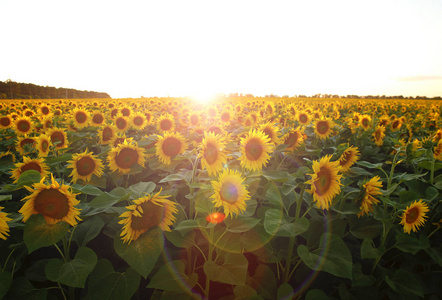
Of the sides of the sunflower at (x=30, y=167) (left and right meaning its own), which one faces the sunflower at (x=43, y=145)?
back

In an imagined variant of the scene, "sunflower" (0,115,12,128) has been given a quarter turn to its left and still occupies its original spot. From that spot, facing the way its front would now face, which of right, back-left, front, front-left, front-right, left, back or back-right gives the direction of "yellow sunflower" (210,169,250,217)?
right

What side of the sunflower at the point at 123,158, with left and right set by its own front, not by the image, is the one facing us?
front

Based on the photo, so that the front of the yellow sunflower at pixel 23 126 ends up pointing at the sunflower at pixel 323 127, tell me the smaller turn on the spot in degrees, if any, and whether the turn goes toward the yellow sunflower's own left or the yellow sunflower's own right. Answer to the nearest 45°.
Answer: approximately 45° to the yellow sunflower's own left

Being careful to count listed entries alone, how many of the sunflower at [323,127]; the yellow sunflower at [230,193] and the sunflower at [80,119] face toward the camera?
3

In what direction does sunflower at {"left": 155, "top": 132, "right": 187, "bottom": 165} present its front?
toward the camera

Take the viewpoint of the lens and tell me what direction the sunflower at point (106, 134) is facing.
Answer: facing the viewer

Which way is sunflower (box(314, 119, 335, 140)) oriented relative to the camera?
toward the camera

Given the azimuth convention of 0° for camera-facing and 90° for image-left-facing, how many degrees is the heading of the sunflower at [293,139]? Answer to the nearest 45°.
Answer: approximately 45°

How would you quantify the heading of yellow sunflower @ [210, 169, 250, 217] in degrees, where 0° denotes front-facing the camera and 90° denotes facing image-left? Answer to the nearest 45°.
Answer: approximately 0°

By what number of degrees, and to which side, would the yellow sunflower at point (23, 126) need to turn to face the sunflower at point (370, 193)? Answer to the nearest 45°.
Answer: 0° — it already faces it

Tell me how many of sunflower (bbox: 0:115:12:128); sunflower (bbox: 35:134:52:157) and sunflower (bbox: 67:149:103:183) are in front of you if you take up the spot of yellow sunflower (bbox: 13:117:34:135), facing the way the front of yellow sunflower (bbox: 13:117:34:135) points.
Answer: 2

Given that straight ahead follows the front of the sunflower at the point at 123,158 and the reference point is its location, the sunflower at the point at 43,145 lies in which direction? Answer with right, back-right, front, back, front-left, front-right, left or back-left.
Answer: back-right

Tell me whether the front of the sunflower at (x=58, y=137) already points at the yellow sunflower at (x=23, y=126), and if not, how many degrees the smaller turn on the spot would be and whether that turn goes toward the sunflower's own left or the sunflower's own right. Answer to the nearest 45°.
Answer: approximately 180°
